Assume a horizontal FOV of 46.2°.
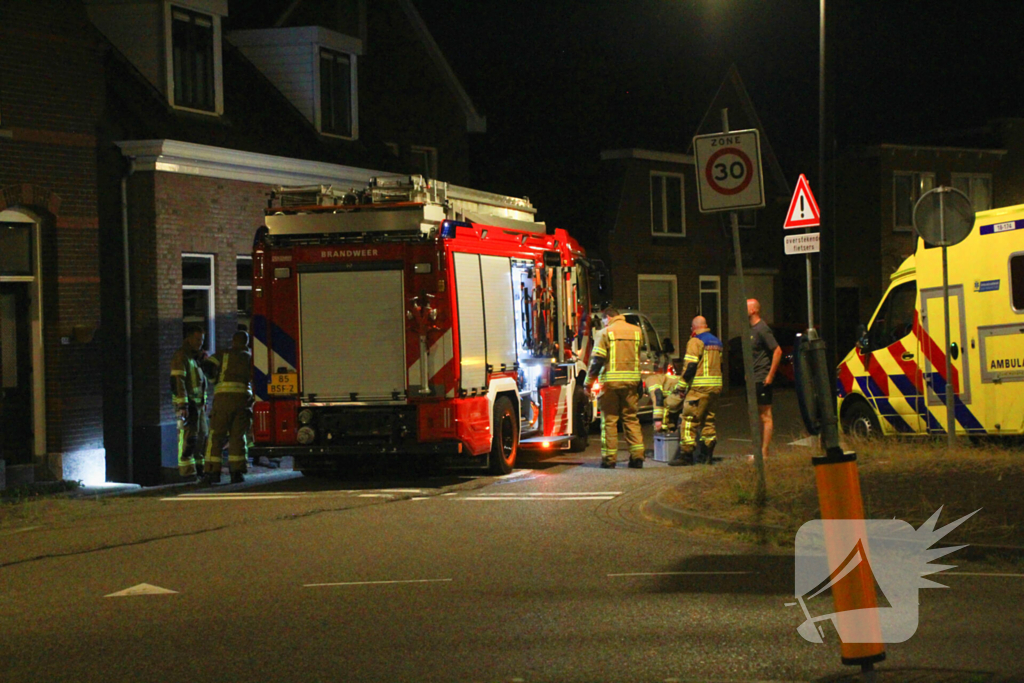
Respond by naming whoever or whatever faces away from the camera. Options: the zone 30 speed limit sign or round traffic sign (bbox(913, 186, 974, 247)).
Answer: the round traffic sign

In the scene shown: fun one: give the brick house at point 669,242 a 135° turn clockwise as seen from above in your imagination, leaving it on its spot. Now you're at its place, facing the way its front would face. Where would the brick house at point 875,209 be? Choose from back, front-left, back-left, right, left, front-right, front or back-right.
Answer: right

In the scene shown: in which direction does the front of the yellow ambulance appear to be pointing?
to the viewer's left

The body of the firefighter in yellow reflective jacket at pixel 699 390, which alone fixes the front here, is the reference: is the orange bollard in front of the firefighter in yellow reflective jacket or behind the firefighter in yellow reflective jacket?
behind

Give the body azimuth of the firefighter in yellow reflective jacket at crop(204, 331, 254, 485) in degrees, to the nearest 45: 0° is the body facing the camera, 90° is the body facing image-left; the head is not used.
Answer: approximately 180°

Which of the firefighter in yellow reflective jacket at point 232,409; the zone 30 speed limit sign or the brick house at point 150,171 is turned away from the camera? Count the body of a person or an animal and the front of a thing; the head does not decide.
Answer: the firefighter in yellow reflective jacket

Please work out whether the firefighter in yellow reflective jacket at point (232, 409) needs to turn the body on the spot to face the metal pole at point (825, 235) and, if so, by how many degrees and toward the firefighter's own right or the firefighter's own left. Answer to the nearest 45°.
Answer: approximately 90° to the firefighter's own right

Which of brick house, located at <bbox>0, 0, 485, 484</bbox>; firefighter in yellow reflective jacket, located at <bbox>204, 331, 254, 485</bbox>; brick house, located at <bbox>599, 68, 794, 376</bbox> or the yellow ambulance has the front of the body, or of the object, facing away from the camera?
the firefighter in yellow reflective jacket

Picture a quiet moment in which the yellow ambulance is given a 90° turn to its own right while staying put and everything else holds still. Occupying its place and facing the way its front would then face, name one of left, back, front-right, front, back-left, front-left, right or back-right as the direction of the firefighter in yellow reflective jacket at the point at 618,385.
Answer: left

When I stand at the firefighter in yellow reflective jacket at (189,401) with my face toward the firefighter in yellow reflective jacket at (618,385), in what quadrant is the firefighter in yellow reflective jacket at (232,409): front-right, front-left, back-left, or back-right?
front-right

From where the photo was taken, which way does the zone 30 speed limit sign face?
toward the camera

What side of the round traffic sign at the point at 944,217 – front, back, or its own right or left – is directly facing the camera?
back

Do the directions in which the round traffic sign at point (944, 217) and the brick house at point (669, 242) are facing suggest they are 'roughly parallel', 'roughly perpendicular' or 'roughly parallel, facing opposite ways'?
roughly parallel, facing opposite ways

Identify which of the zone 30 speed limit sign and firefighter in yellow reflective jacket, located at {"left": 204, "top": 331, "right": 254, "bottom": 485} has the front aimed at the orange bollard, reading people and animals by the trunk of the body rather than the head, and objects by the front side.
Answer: the zone 30 speed limit sign

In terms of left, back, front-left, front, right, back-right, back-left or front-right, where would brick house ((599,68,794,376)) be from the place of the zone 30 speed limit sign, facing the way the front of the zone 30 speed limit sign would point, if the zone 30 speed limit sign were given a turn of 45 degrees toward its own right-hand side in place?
back-right
